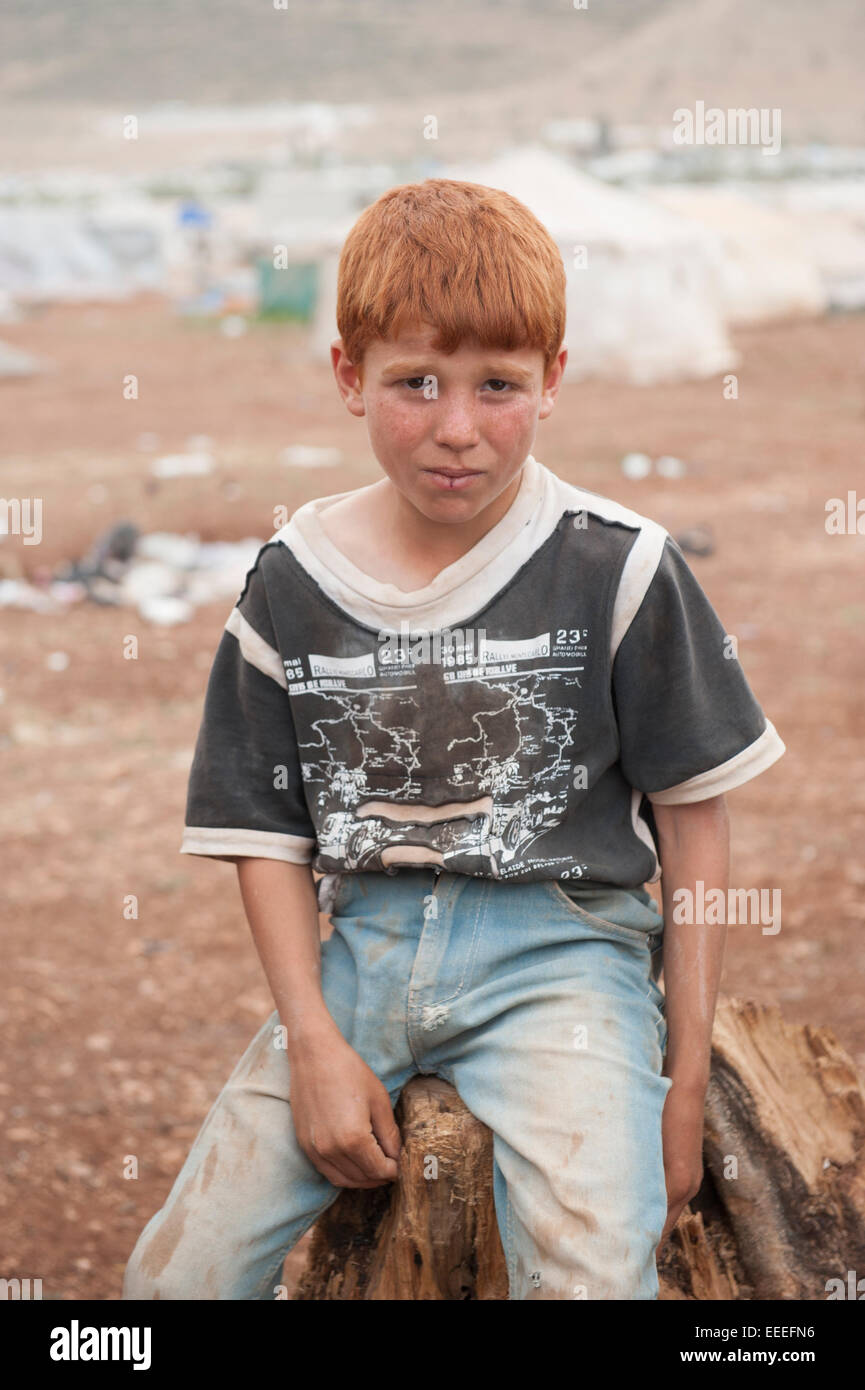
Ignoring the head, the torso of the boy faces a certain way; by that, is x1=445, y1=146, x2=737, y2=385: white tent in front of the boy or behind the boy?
behind

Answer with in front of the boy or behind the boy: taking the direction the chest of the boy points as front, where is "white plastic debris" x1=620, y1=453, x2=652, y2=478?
behind

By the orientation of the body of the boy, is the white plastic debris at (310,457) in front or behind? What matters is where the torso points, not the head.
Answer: behind

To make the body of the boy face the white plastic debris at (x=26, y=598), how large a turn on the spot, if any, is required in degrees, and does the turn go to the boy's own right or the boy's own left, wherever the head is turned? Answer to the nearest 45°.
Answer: approximately 180°

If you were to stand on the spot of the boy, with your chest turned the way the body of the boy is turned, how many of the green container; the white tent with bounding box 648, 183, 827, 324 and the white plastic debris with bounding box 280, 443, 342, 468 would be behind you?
3

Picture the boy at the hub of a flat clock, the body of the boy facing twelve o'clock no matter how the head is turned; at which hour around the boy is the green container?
The green container is roughly at 6 o'clock from the boy.

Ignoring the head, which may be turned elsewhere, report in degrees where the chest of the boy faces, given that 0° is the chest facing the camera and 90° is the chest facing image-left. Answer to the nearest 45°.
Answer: approximately 0°

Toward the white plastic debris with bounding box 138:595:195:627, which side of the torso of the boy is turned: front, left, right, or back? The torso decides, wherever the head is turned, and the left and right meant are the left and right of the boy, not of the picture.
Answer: back
